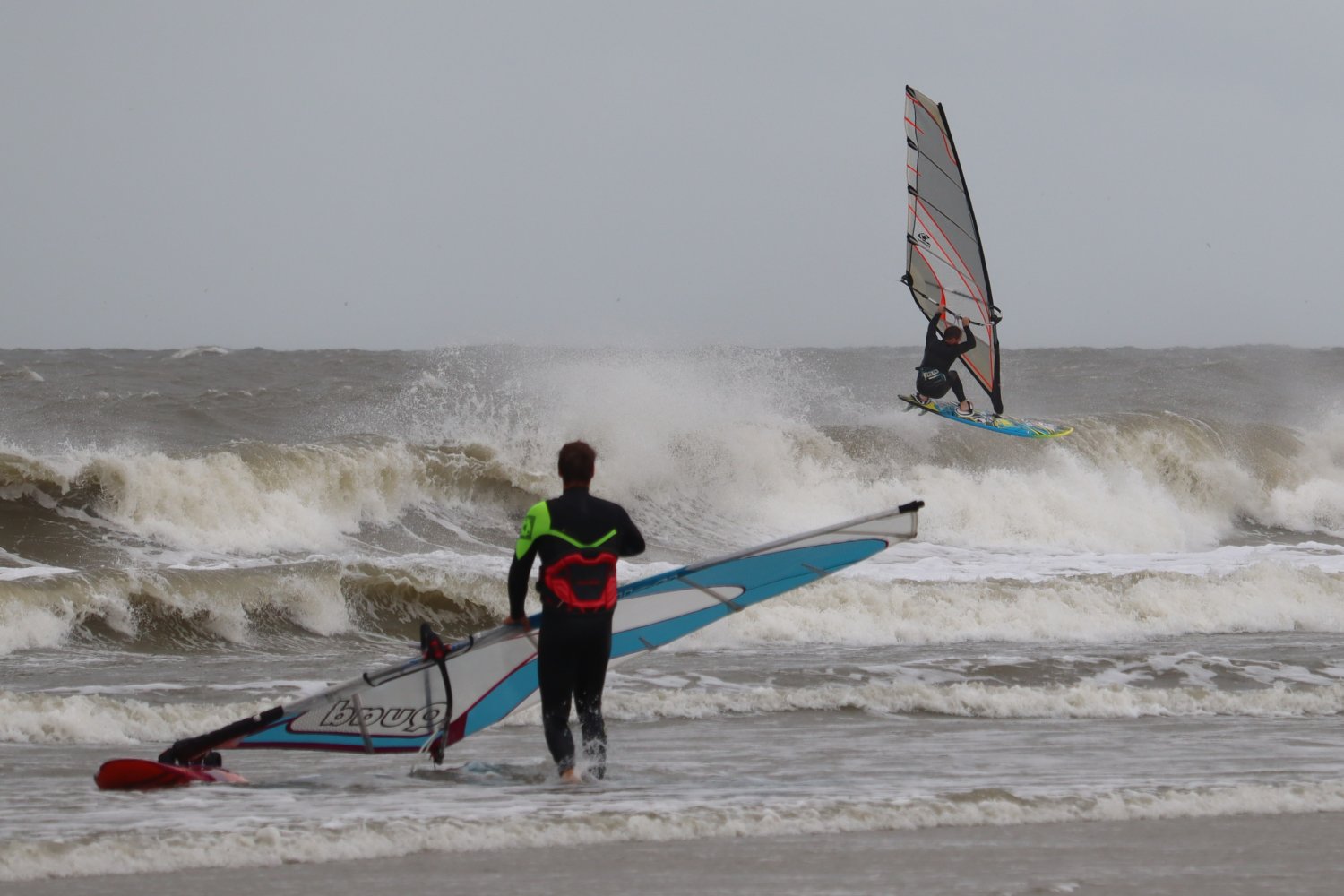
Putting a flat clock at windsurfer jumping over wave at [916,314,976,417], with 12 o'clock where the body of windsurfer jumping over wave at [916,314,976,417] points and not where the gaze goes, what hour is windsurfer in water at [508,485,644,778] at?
windsurfer in water at [508,485,644,778] is roughly at 5 o'clock from windsurfer jumping over wave at [916,314,976,417].

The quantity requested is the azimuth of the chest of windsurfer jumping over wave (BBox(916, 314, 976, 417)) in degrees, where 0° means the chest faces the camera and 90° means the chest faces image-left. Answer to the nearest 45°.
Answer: approximately 225°
